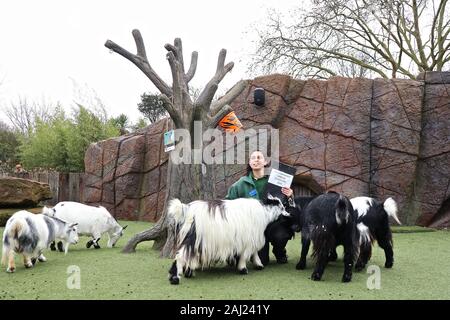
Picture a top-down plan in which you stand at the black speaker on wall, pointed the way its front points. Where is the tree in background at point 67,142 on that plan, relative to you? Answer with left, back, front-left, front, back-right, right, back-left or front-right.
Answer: back-right

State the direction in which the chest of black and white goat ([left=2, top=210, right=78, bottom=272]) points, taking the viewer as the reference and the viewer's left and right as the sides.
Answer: facing away from the viewer and to the right of the viewer

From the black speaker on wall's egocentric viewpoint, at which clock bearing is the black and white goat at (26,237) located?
The black and white goat is roughly at 1 o'clock from the black speaker on wall.

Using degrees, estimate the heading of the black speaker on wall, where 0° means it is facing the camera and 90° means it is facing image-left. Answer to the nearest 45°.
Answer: approximately 0°

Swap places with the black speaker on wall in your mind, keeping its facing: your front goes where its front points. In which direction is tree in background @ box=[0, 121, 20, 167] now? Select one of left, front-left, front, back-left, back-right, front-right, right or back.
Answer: back-right

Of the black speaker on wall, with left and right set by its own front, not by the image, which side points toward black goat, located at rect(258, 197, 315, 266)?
front

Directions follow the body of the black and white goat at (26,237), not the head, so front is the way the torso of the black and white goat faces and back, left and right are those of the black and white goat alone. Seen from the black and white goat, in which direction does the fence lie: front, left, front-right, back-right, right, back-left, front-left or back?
front-left

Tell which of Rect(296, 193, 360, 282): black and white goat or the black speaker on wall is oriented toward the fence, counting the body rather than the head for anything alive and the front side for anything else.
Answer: the black and white goat
